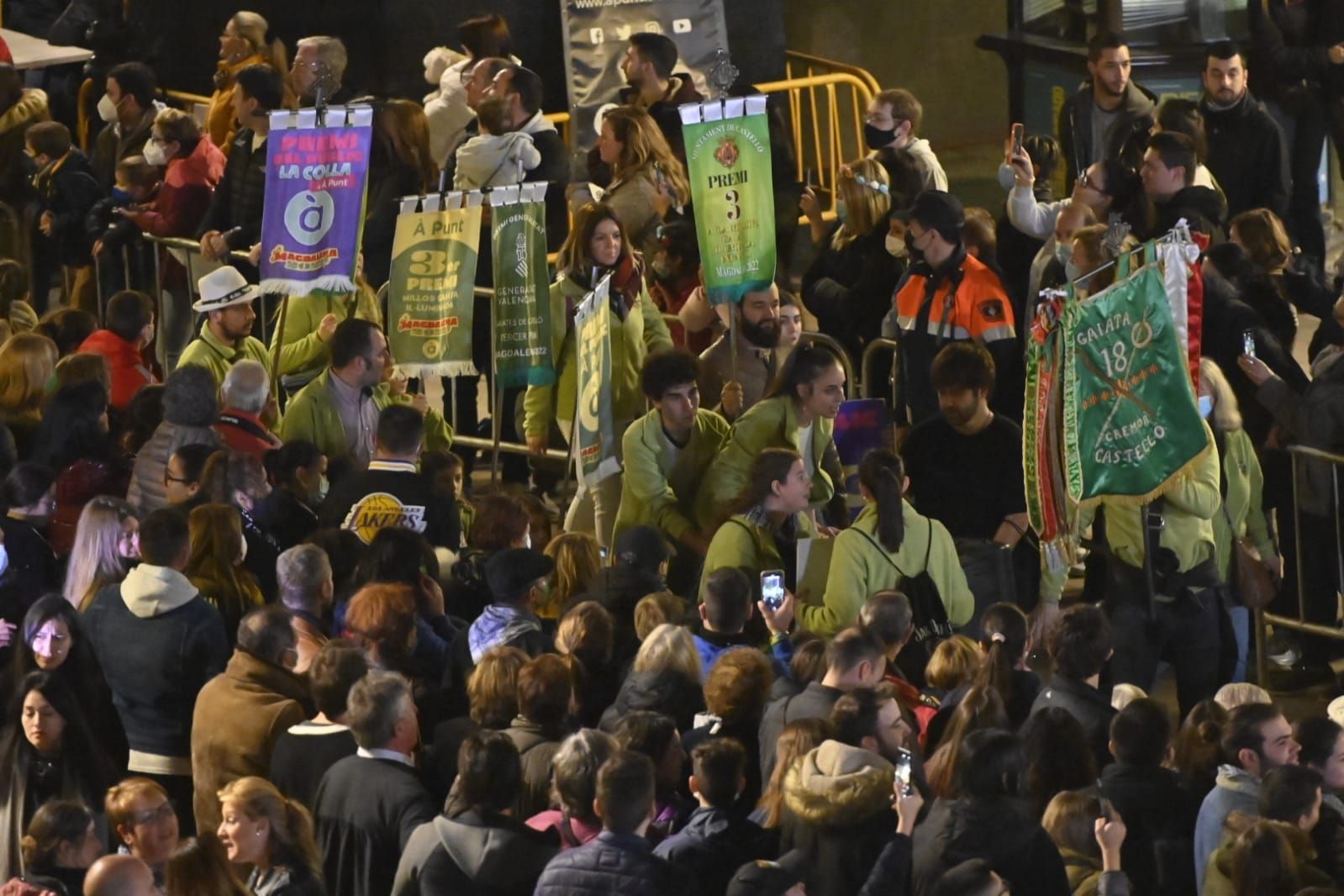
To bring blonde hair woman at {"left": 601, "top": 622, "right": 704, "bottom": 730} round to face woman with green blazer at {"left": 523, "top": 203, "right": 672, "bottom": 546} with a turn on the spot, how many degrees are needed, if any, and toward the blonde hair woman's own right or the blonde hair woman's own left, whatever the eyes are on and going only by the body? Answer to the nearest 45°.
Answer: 0° — they already face them

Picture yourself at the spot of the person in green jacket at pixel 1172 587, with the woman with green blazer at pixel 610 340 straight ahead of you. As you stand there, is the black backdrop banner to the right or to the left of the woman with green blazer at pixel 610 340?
right

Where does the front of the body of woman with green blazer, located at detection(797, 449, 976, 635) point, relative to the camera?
away from the camera

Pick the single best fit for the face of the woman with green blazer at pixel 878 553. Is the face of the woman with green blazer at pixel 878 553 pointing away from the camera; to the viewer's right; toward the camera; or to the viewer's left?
away from the camera

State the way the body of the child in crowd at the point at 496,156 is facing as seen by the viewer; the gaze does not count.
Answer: away from the camera

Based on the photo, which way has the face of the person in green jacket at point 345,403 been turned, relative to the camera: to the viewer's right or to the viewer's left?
to the viewer's right

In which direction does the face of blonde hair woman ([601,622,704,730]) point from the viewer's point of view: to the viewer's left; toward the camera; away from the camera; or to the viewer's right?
away from the camera

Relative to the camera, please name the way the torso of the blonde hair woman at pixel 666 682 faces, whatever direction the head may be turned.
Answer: away from the camera
